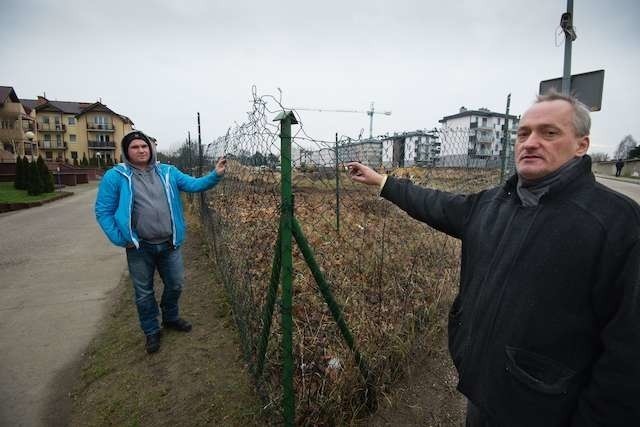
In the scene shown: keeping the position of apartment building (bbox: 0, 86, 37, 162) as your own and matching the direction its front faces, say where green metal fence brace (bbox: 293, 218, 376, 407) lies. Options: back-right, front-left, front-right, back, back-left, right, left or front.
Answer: front-right

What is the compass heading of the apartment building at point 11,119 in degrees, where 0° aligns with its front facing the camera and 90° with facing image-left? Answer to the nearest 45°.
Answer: approximately 315°

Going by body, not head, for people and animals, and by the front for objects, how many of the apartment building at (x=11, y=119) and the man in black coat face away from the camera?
0

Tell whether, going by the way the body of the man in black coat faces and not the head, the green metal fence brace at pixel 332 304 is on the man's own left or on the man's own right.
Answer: on the man's own right

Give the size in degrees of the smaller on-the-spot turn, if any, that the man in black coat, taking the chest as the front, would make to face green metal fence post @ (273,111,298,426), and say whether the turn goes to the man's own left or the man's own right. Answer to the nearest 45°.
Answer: approximately 45° to the man's own right

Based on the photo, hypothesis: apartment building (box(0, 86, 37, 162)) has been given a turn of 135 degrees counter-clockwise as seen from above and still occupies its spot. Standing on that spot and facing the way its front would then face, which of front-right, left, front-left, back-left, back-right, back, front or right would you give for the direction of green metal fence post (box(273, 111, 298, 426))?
back

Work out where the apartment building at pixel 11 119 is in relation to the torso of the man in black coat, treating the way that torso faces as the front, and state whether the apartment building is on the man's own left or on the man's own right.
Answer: on the man's own right

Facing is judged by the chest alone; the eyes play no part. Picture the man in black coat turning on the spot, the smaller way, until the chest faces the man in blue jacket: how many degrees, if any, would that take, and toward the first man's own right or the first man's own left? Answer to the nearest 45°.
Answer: approximately 45° to the first man's own right

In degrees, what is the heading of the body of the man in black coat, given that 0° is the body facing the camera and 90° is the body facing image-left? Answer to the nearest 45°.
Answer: approximately 45°

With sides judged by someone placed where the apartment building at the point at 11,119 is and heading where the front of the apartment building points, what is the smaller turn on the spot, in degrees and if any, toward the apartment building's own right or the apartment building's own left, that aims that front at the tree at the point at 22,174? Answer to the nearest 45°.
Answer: approximately 45° to the apartment building's own right
